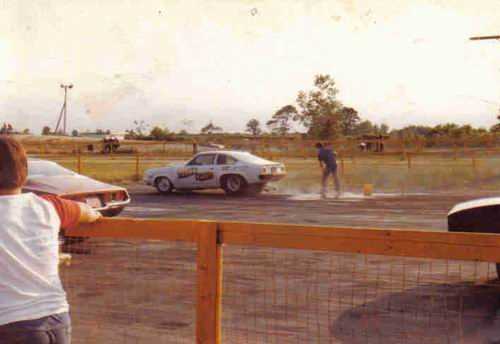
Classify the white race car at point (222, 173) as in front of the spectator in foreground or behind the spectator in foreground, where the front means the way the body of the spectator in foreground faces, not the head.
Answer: in front

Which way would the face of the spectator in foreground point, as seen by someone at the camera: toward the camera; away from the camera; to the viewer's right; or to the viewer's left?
away from the camera

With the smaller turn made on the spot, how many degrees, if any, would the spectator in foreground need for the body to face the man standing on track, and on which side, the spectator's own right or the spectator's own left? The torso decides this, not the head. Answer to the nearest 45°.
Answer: approximately 45° to the spectator's own right

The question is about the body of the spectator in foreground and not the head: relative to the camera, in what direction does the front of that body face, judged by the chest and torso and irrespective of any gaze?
away from the camera
